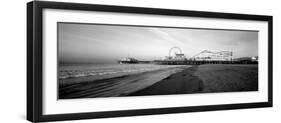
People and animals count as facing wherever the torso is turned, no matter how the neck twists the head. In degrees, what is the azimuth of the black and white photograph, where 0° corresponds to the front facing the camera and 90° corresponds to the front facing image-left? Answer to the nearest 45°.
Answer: approximately 315°
